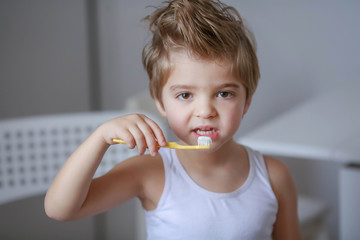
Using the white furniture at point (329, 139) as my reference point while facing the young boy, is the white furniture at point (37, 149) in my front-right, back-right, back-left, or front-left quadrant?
front-right

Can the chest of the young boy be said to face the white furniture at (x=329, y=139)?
no

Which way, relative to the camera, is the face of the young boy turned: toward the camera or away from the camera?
toward the camera

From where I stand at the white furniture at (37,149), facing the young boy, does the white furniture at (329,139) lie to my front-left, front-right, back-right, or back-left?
front-left

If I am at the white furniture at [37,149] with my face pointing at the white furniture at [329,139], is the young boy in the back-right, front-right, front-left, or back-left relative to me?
front-right

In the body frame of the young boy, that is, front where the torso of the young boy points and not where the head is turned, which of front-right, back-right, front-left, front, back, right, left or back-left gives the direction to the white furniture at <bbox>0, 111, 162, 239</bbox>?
back-right

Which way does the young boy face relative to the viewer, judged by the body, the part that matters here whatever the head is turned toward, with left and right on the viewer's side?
facing the viewer
